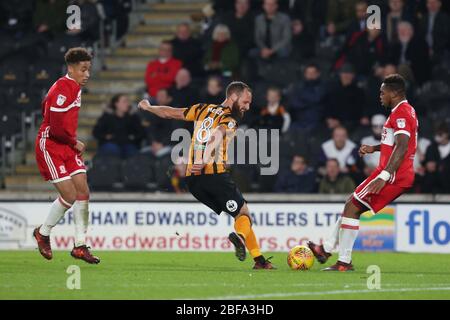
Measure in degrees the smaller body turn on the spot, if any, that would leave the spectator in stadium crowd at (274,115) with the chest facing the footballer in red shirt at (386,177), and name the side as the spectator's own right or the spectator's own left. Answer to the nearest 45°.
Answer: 0° — they already face them

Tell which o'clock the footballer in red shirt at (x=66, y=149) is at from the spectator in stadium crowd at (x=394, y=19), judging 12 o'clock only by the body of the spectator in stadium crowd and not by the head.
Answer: The footballer in red shirt is roughly at 1 o'clock from the spectator in stadium crowd.

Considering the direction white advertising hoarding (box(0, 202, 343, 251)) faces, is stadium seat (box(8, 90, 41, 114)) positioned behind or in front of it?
behind

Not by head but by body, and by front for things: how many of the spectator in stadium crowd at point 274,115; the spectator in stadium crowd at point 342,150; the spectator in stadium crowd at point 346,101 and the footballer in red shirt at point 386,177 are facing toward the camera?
3

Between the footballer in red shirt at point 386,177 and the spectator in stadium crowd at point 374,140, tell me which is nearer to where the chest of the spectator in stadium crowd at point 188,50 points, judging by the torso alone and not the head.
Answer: the footballer in red shirt
